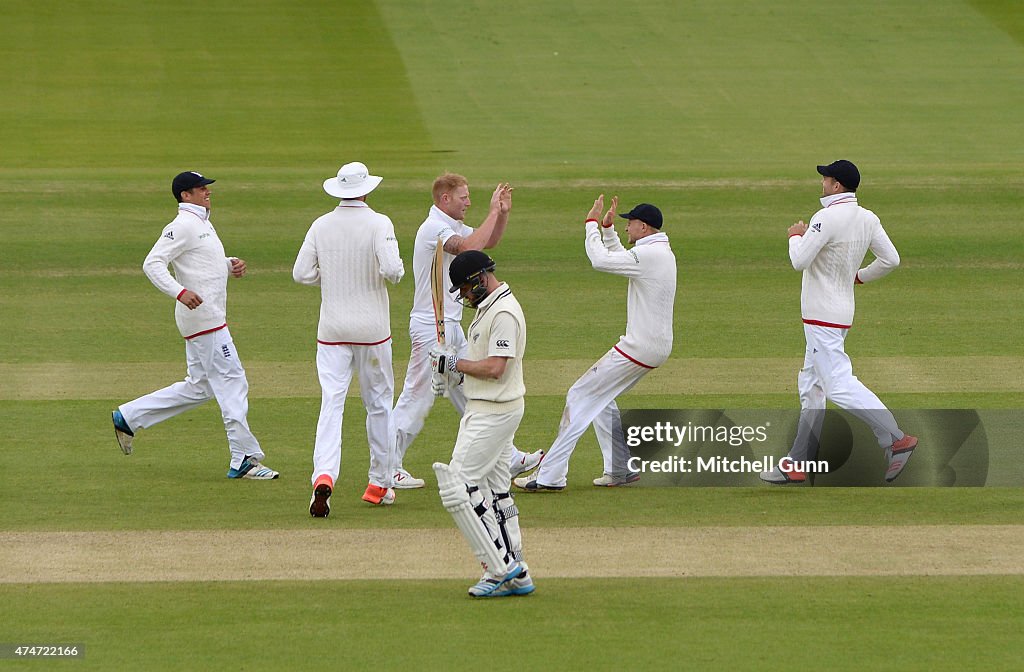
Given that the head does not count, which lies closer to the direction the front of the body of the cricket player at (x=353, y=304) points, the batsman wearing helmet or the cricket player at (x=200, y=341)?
the cricket player

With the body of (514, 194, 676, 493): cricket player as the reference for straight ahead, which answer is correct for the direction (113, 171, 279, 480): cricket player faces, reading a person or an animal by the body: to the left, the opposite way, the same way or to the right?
the opposite way

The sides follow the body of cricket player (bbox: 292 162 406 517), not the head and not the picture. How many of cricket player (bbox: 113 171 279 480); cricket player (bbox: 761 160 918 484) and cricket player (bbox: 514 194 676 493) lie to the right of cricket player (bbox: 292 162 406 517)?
2

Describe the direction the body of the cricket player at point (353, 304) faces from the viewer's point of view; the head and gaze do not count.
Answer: away from the camera

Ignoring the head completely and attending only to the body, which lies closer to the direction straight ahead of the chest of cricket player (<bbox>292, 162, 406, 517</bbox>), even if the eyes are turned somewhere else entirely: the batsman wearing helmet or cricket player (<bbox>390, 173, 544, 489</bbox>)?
the cricket player

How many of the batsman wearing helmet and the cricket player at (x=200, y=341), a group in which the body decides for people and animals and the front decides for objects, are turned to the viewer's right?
1

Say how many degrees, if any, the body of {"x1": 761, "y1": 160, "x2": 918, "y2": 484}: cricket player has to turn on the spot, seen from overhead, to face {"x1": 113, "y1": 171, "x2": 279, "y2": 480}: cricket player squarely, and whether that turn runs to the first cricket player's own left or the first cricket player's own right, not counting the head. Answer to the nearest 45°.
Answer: approximately 45° to the first cricket player's own left

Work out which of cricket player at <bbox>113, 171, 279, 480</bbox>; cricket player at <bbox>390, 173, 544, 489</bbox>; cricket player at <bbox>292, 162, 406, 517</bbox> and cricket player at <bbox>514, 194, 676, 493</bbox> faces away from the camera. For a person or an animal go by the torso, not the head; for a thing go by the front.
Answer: cricket player at <bbox>292, 162, 406, 517</bbox>

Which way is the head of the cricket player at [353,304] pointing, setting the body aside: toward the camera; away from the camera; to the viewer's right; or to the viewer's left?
away from the camera

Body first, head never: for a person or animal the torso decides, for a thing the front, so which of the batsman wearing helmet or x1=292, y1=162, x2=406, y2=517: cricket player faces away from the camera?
the cricket player

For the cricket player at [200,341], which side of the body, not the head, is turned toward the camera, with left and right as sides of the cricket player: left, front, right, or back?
right
